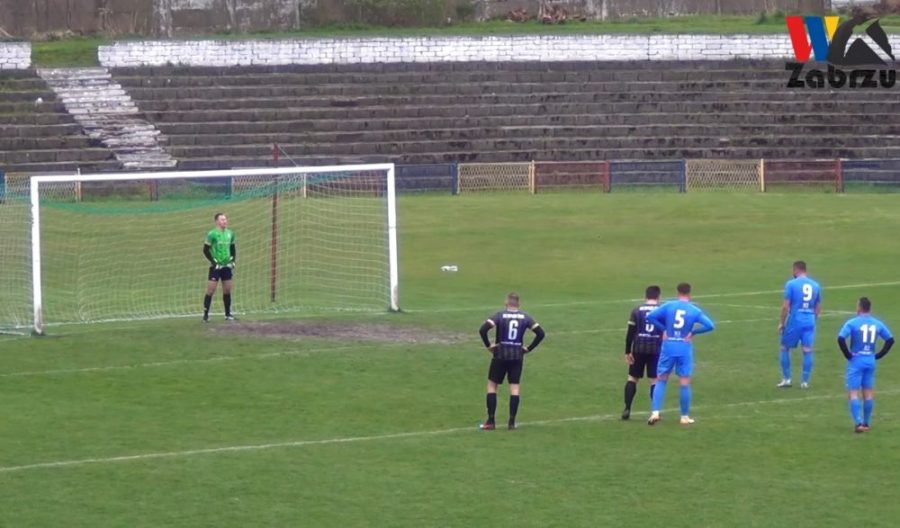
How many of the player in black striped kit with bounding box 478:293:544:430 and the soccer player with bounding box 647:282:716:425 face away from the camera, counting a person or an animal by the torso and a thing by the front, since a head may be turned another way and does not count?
2

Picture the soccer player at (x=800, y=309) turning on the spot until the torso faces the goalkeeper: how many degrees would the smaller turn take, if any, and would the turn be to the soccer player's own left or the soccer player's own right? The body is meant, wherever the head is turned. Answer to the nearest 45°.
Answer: approximately 45° to the soccer player's own left

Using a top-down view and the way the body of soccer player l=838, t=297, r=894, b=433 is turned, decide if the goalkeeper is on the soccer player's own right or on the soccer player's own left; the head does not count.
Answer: on the soccer player's own left

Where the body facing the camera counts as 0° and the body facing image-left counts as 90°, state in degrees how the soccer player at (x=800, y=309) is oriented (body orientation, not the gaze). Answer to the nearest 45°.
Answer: approximately 135°

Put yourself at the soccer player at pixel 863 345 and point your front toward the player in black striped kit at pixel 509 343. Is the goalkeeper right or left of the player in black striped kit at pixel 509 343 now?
right

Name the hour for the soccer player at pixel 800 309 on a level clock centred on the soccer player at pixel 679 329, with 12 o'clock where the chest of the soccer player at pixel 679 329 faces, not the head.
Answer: the soccer player at pixel 800 309 is roughly at 1 o'clock from the soccer player at pixel 679 329.

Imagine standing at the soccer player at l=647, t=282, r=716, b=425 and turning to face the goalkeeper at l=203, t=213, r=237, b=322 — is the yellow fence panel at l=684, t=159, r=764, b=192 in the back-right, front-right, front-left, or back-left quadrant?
front-right

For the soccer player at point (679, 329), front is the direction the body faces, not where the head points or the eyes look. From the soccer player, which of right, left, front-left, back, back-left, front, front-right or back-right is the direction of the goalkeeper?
front-left

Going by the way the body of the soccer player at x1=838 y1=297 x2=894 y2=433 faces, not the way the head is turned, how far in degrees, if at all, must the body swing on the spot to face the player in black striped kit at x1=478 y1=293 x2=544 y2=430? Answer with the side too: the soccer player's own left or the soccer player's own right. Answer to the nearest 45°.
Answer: approximately 90° to the soccer player's own left

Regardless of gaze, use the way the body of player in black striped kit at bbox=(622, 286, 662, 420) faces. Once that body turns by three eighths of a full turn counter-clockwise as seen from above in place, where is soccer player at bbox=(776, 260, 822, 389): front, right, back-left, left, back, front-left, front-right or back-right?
back-left

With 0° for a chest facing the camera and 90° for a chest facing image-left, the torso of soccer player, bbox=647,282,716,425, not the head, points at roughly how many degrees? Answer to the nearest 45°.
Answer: approximately 180°

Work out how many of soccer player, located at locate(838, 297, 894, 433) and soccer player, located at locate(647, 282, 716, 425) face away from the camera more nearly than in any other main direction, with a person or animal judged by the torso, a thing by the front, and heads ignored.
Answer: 2

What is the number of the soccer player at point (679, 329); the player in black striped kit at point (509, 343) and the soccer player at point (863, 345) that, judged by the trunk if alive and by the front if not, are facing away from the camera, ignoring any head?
3

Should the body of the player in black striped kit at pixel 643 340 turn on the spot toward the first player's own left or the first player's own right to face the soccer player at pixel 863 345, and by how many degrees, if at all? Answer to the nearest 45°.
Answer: approximately 135° to the first player's own right

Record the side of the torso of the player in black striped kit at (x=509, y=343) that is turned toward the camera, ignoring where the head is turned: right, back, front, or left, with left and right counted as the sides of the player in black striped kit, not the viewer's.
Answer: back

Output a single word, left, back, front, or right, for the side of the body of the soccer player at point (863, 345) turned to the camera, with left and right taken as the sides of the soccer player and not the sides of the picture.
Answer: back
